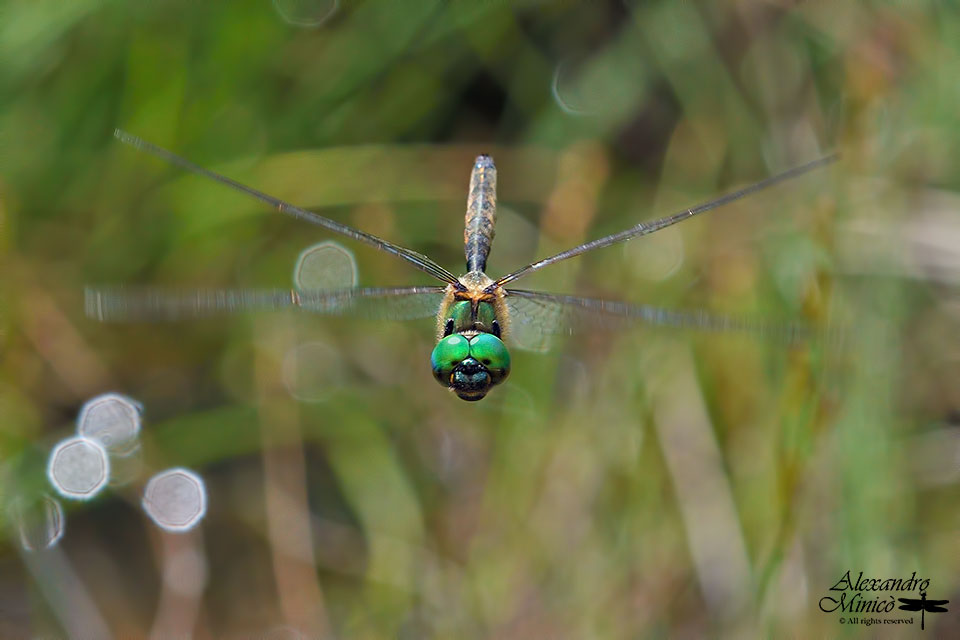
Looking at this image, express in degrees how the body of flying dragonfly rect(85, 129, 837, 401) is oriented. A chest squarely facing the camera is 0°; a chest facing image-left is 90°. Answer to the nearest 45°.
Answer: approximately 0°
